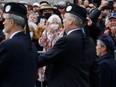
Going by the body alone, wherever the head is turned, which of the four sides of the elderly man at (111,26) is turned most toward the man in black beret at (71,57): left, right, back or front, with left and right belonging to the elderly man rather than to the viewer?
front

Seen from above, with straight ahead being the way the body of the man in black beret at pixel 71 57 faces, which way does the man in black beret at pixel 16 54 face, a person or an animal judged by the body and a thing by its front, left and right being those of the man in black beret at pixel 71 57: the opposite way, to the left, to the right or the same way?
the same way

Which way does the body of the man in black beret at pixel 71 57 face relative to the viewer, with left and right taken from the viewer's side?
facing away from the viewer and to the left of the viewer

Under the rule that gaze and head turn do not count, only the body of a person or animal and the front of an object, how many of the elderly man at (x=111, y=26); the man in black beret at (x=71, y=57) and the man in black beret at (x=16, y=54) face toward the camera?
1

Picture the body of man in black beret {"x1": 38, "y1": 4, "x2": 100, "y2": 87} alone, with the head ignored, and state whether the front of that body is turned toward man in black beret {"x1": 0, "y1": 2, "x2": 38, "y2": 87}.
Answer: no

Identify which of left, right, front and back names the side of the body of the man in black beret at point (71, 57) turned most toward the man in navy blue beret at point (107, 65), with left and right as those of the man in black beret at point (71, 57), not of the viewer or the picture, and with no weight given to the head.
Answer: right

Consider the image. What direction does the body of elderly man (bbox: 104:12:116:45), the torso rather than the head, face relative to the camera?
toward the camera

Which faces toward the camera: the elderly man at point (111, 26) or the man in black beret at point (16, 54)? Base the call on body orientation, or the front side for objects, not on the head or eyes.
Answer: the elderly man

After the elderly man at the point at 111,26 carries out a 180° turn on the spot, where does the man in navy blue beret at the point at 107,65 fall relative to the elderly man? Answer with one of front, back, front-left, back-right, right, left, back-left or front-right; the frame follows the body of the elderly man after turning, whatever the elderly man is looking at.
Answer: back

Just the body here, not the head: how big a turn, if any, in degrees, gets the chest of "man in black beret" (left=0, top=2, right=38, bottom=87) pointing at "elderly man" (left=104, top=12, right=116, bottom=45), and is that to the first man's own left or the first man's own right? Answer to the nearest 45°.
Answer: approximately 90° to the first man's own right

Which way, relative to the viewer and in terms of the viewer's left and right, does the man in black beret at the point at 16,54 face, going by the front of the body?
facing away from the viewer and to the left of the viewer
